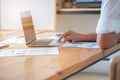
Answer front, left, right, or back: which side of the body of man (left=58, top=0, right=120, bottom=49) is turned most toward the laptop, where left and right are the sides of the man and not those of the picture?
front

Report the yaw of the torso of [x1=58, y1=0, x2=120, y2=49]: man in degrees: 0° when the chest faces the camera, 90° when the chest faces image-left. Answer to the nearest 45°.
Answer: approximately 90°

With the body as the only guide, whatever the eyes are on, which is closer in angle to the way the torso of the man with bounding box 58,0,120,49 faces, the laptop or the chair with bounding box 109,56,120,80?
the laptop

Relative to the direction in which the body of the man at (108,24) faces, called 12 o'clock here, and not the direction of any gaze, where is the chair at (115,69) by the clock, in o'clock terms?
The chair is roughly at 9 o'clock from the man.
